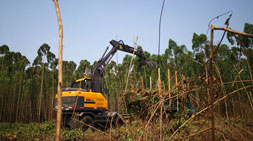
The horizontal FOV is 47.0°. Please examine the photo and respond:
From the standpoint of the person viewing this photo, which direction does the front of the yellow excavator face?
facing away from the viewer and to the right of the viewer
